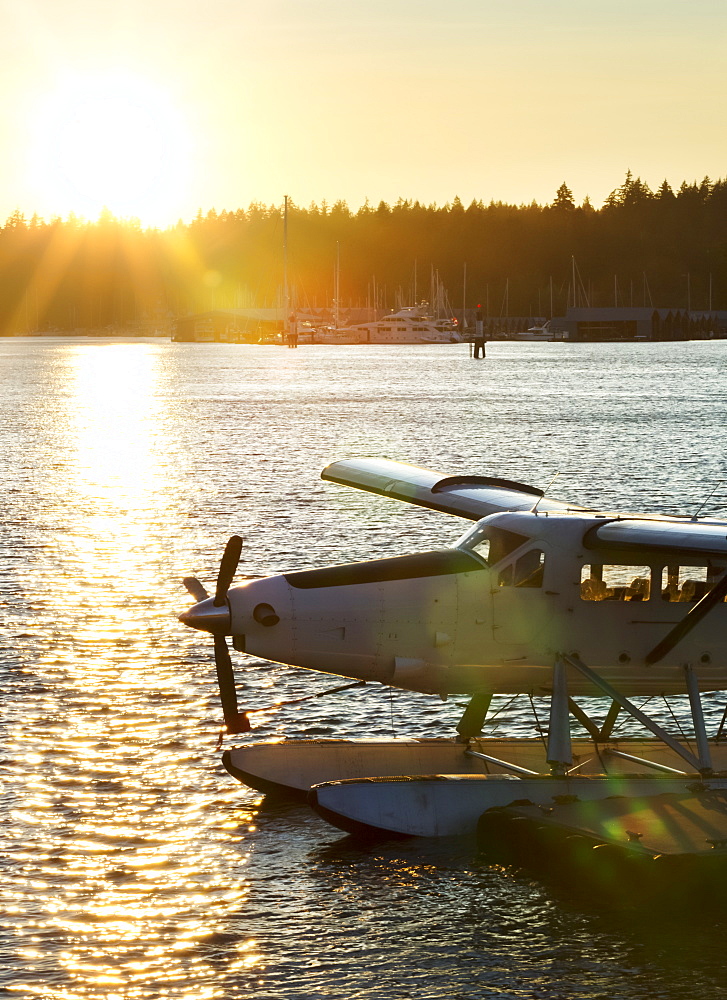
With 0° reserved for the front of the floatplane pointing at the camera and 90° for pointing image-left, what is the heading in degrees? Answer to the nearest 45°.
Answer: approximately 45°
